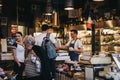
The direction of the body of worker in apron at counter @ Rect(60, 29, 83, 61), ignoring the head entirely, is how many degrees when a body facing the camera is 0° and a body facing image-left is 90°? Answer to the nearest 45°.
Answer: approximately 45°

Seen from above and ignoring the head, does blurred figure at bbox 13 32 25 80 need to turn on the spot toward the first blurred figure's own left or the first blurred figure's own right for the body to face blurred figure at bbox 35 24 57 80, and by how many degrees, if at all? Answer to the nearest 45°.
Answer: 0° — they already face them

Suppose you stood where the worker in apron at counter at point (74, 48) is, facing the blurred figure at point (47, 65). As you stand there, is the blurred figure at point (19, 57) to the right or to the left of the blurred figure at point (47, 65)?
right

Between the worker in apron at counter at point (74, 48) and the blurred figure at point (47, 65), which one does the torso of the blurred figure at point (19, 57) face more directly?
the blurred figure

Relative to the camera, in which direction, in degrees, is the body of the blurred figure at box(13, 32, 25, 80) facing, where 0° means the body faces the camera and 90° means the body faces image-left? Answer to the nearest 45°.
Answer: approximately 315°
